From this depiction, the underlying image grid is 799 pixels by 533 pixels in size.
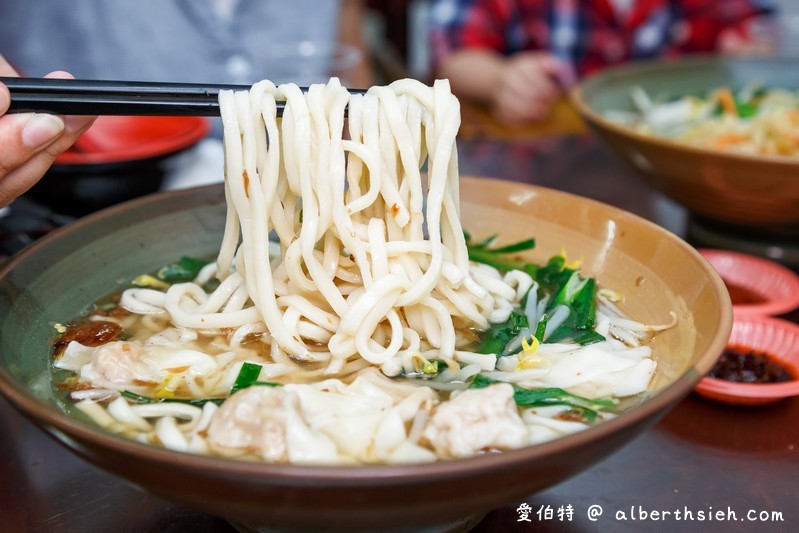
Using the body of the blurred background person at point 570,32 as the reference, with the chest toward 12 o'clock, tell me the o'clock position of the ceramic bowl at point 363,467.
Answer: The ceramic bowl is roughly at 12 o'clock from the blurred background person.

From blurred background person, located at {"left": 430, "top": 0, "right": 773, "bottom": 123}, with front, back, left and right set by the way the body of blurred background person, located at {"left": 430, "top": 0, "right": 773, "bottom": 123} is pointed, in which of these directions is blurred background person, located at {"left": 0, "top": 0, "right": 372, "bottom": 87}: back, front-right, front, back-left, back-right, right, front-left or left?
front-right

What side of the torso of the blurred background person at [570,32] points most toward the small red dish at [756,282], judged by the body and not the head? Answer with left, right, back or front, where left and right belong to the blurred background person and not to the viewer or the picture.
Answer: front

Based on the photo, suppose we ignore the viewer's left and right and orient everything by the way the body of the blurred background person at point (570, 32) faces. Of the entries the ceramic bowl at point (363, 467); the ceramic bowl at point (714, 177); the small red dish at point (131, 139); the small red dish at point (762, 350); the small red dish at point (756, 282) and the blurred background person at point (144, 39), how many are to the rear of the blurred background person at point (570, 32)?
0

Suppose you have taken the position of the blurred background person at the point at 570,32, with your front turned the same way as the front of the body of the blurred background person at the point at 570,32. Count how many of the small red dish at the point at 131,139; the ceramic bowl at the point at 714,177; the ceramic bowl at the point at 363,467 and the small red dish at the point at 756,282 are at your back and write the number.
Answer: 0

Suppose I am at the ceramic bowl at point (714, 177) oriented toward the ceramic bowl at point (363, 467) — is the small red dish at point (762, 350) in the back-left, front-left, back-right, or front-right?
front-left

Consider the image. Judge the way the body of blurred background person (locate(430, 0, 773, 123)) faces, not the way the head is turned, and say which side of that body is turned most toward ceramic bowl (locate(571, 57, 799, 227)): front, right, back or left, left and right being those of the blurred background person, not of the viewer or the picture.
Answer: front

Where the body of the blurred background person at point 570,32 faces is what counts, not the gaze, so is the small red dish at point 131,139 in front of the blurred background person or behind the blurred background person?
in front

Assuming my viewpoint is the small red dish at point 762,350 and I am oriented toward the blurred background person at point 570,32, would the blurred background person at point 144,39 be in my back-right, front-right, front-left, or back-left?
front-left

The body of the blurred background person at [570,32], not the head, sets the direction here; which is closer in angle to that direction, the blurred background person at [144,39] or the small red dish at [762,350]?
the small red dish

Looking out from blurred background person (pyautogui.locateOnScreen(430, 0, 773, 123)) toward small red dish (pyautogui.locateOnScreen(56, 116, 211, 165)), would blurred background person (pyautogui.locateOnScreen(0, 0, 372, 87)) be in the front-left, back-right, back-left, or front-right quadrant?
front-right

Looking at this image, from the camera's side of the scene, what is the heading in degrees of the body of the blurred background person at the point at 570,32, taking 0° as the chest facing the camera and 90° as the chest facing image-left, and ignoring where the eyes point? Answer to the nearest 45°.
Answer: approximately 0°

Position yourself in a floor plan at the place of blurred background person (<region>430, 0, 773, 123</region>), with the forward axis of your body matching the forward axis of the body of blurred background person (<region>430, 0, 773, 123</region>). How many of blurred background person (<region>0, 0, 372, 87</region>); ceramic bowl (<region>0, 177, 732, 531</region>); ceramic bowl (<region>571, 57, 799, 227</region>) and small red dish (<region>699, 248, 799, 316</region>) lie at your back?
0

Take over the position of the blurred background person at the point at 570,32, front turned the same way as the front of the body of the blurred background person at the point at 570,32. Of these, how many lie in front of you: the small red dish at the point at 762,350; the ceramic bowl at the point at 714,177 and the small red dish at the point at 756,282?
3

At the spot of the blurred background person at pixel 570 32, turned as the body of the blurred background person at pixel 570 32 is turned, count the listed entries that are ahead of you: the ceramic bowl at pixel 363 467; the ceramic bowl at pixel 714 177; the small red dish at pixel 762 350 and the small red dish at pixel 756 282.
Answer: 4

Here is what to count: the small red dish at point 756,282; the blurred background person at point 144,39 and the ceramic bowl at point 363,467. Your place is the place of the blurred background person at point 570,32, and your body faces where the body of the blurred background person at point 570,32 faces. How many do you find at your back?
0
